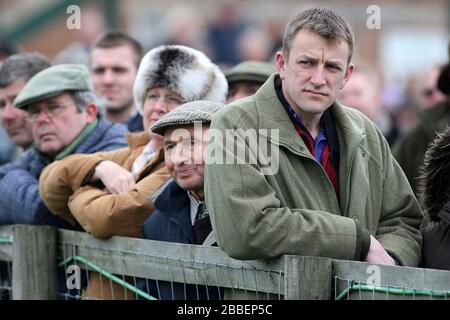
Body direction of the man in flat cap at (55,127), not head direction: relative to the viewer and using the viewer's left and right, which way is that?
facing the viewer and to the left of the viewer

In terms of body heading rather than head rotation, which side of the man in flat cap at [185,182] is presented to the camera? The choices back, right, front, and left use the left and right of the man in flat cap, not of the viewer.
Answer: front

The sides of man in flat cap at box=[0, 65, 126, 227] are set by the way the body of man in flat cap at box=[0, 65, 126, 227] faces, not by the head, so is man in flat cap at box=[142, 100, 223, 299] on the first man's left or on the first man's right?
on the first man's left

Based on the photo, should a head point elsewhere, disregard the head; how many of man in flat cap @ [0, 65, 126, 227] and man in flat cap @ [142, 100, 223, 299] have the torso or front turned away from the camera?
0

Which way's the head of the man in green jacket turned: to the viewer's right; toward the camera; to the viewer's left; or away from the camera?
toward the camera

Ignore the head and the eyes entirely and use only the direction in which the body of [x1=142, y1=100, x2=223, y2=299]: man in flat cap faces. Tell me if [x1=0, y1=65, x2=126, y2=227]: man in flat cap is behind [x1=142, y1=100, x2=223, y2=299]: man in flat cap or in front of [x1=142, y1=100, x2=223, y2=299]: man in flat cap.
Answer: behind

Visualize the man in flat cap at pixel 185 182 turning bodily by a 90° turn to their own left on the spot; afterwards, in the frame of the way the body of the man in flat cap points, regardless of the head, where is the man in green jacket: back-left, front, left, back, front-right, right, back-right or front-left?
front-right

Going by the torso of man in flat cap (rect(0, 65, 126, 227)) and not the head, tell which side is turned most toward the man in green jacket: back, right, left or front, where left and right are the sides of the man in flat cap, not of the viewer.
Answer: left
